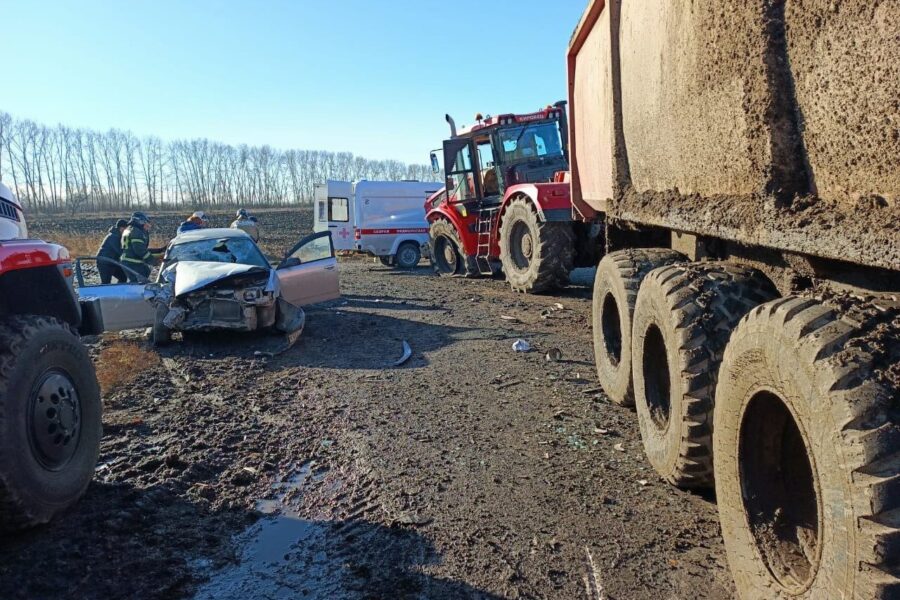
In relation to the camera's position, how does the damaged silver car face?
facing the viewer

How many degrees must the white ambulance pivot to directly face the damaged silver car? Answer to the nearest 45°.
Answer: approximately 135° to its right

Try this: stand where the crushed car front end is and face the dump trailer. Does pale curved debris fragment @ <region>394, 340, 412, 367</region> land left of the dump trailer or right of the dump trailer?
left

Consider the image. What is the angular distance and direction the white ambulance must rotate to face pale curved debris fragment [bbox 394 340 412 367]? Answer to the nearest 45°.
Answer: approximately 135° to its right

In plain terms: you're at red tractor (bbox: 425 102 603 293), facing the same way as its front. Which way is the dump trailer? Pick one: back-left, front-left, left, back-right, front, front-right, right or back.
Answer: back-left

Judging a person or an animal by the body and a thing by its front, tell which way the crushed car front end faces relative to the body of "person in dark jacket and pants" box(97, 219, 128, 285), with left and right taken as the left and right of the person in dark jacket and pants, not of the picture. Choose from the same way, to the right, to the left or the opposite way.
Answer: to the right

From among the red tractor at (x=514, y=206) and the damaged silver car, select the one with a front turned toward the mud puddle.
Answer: the damaged silver car

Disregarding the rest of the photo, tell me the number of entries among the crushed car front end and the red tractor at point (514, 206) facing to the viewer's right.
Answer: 0

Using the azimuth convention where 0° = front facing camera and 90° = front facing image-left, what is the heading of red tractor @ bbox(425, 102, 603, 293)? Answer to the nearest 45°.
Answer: approximately 135°

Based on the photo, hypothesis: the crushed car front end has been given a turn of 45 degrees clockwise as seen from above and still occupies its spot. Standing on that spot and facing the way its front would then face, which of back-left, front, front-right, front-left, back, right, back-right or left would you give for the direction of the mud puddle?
front-left

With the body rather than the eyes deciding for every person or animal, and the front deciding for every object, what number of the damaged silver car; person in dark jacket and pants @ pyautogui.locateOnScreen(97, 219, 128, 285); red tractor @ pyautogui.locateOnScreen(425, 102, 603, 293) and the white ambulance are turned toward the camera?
1

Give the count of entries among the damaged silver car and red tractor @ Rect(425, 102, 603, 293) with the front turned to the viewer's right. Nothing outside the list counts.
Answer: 0

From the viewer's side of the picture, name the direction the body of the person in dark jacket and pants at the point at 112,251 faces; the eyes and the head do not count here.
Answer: to the viewer's right
